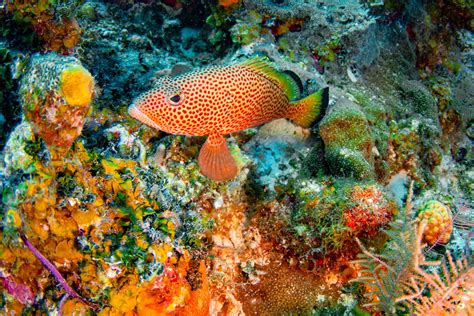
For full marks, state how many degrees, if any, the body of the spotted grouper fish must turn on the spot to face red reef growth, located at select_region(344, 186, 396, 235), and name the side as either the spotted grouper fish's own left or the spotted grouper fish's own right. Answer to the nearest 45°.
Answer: approximately 180°

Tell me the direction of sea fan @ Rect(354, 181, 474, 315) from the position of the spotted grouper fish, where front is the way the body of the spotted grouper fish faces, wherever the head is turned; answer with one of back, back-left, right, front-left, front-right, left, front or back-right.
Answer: back-left

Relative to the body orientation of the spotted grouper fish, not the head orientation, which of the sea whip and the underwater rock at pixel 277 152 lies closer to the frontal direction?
the sea whip

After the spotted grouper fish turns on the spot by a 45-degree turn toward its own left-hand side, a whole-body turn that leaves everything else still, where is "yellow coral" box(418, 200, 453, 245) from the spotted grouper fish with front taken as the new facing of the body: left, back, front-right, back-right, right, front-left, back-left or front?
back-left

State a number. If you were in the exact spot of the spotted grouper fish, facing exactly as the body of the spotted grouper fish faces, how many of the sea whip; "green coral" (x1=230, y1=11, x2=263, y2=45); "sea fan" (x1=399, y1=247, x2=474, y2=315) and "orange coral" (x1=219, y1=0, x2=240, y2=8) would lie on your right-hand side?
2

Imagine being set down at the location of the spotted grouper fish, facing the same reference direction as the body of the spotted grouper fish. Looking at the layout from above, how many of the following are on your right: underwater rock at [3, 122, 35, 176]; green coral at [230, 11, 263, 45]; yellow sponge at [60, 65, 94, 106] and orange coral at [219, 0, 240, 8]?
2

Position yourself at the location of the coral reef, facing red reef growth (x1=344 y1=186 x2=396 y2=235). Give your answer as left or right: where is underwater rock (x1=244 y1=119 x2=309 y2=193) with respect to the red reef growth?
left

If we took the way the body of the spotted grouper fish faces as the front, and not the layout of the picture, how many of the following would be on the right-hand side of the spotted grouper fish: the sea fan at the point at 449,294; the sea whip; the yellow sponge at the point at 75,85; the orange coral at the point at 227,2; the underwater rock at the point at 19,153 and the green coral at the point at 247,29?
2

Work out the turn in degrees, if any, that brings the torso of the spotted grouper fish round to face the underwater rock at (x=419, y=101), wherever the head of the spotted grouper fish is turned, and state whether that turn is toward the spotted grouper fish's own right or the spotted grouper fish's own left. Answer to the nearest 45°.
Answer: approximately 135° to the spotted grouper fish's own right

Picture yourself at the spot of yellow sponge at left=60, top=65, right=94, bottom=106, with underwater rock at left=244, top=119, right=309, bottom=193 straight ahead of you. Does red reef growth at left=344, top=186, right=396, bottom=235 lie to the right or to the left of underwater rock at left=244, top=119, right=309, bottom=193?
right

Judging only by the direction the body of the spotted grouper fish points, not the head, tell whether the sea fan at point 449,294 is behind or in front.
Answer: behind

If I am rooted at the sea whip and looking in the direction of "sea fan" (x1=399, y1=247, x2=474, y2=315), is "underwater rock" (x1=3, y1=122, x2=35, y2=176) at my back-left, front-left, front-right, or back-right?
back-left

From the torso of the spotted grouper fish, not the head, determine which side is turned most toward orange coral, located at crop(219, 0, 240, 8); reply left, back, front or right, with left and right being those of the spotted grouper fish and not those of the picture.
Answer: right

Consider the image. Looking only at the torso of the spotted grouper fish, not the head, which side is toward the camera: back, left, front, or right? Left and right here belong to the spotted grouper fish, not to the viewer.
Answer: left
